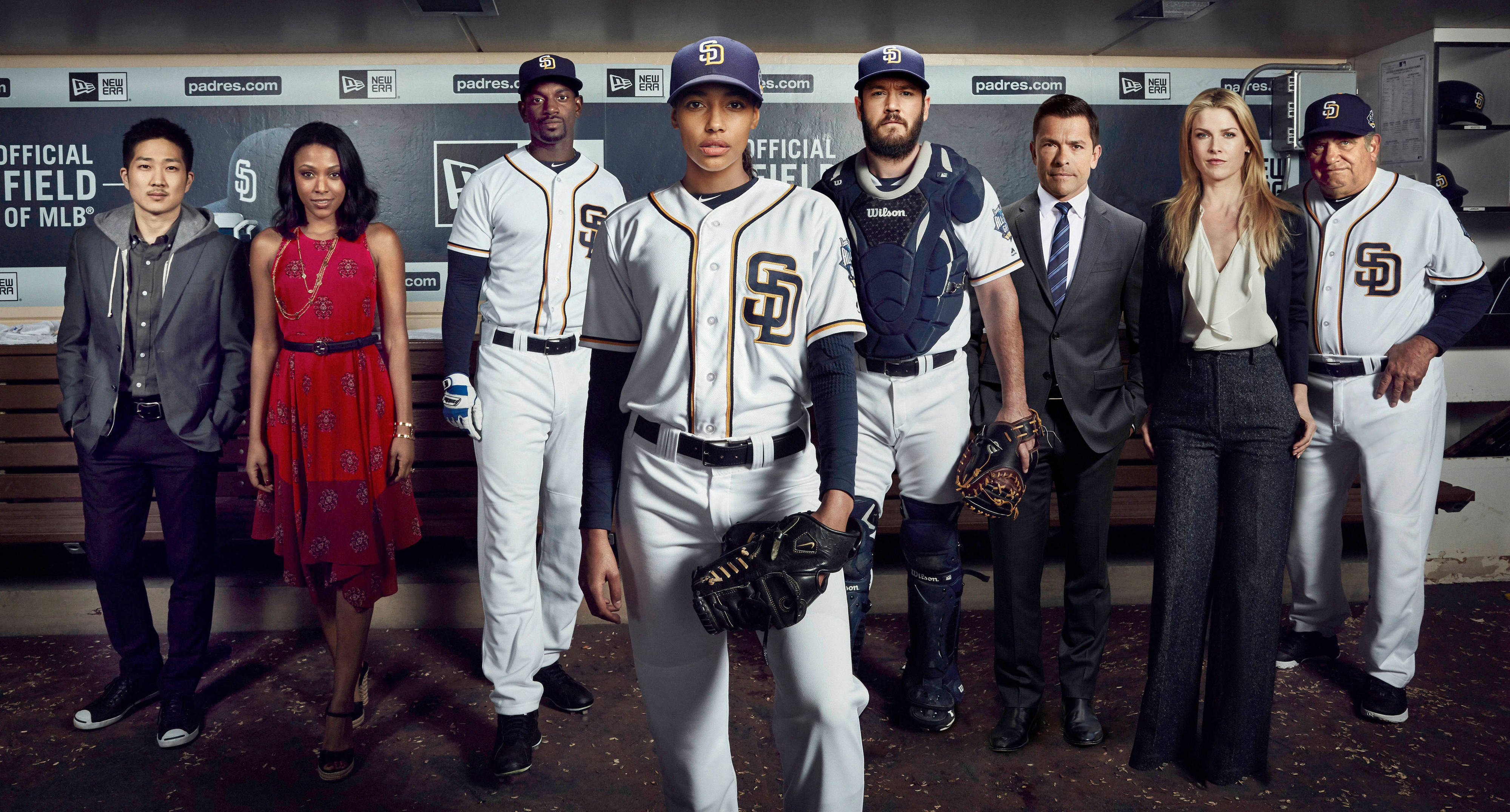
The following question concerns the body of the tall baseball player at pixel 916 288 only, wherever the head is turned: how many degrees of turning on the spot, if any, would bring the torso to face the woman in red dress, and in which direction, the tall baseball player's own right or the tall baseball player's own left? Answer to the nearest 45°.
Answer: approximately 90° to the tall baseball player's own right

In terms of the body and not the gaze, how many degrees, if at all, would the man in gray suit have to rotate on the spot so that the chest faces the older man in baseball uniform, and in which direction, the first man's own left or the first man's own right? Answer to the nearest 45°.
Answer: approximately 135° to the first man's own left

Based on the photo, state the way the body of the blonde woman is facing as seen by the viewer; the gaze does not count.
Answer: toward the camera

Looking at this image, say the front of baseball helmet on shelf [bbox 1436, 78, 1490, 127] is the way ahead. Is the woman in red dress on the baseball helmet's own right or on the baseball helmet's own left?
on the baseball helmet's own right

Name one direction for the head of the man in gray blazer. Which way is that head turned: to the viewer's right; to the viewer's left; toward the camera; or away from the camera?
toward the camera

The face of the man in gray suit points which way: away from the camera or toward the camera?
toward the camera

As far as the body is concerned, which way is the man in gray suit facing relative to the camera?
toward the camera

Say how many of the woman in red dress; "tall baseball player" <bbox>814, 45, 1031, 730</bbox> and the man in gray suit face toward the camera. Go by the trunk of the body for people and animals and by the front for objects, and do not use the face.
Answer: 3

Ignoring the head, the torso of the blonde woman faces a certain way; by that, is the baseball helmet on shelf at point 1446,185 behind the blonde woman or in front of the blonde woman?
behind

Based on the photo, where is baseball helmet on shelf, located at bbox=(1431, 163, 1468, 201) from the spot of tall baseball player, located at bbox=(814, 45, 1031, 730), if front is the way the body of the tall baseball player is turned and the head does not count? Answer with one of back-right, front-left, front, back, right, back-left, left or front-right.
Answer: back-left

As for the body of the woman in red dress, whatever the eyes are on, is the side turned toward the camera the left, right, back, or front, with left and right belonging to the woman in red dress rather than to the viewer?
front

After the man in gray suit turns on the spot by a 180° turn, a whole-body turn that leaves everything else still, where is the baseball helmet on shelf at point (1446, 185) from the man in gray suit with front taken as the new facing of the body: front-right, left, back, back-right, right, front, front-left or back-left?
front-right

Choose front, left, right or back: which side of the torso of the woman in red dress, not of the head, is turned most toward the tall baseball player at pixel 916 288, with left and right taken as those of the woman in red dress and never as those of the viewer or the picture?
left

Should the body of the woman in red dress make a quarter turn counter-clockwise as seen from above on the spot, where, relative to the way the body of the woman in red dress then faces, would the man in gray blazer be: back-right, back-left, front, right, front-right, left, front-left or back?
back-left

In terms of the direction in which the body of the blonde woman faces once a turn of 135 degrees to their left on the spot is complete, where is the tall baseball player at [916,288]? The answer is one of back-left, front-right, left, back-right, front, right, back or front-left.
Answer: back-left
